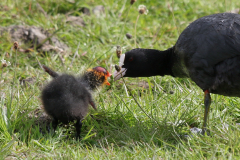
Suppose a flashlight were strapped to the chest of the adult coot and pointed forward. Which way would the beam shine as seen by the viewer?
to the viewer's left

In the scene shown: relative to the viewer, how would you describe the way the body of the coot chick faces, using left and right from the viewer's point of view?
facing away from the viewer and to the right of the viewer
